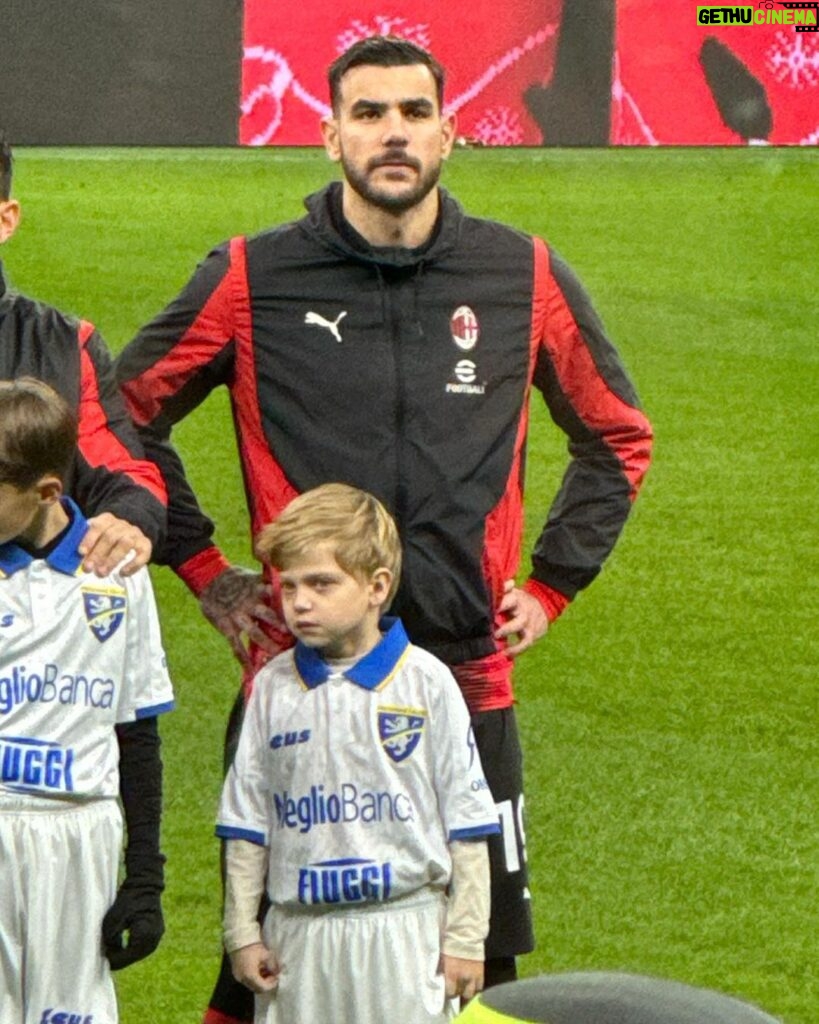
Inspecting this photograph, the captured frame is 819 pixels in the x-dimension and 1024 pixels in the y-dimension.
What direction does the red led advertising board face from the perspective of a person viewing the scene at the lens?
facing the viewer

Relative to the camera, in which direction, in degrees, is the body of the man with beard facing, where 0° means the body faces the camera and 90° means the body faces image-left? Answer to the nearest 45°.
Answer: approximately 0°

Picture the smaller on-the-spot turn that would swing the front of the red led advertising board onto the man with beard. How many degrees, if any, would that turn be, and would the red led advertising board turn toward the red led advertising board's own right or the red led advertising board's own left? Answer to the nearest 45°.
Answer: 0° — it already faces them

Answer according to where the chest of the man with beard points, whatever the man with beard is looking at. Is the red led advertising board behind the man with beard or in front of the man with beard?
behind
